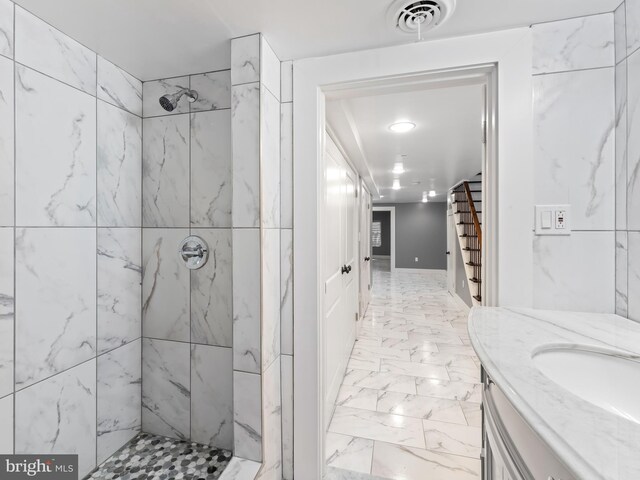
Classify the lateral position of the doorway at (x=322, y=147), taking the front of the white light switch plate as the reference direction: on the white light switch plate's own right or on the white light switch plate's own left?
on the white light switch plate's own right

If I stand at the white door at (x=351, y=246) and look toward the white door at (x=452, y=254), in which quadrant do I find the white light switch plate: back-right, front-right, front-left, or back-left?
back-right

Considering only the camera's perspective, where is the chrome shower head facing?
facing the viewer and to the left of the viewer

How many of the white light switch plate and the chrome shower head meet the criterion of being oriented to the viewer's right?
0

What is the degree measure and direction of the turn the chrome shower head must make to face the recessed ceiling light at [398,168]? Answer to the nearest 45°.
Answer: approximately 180°

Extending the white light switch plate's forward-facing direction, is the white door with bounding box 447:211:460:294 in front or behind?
behind

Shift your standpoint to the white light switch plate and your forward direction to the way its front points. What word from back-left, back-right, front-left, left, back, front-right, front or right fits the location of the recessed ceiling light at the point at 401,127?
back-right

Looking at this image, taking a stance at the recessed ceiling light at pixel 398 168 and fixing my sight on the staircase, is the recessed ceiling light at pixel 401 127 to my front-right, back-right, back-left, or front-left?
back-right

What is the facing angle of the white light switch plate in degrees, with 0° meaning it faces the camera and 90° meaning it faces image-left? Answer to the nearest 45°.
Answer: approximately 0°
